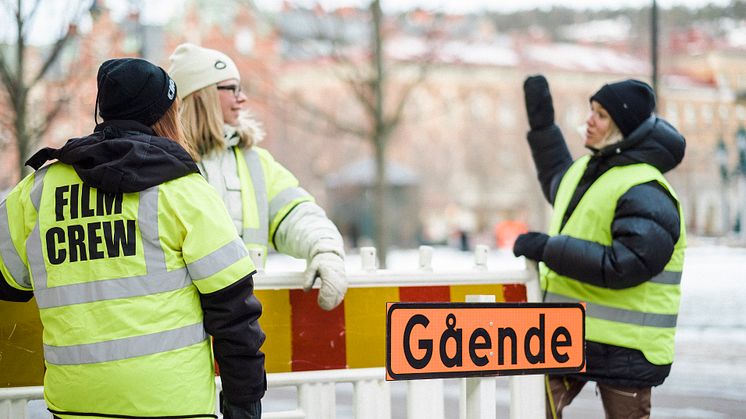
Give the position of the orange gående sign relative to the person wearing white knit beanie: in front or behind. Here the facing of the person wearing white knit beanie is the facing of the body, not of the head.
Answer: in front

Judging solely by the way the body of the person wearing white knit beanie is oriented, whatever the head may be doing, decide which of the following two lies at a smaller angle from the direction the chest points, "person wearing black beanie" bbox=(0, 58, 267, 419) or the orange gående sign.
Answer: the orange gående sign

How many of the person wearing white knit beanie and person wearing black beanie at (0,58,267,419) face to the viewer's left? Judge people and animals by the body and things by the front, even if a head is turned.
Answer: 0

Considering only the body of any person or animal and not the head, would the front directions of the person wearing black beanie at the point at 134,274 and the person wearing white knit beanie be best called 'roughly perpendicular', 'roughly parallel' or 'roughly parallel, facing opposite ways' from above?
roughly perpendicular

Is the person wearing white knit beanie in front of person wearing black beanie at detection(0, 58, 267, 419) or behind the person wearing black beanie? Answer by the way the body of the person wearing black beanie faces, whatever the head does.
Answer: in front

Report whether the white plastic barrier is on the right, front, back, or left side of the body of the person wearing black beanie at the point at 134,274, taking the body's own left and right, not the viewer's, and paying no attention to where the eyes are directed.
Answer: front

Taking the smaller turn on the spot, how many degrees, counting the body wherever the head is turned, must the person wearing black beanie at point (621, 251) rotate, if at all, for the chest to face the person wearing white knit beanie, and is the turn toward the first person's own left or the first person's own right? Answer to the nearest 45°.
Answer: approximately 45° to the first person's own right

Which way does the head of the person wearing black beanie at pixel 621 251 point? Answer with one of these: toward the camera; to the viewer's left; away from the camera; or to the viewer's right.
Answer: to the viewer's left

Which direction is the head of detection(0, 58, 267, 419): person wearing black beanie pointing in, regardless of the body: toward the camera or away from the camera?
away from the camera

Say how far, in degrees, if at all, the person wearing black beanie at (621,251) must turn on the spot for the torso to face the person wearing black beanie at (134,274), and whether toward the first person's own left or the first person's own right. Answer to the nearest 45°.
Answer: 0° — they already face them

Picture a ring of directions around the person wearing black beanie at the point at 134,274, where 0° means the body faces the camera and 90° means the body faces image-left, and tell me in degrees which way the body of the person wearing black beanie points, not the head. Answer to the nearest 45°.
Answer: approximately 225°

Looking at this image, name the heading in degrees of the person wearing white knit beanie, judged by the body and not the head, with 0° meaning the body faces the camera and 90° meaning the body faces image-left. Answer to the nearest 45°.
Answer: approximately 315°
